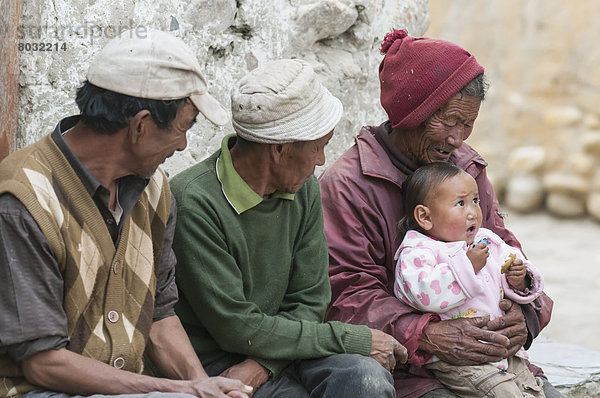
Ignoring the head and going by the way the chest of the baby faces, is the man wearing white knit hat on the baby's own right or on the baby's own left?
on the baby's own right

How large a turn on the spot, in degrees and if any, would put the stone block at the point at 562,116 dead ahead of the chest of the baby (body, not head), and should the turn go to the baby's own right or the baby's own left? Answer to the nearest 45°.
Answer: approximately 135° to the baby's own left

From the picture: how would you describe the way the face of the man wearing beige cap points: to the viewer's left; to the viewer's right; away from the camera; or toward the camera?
to the viewer's right

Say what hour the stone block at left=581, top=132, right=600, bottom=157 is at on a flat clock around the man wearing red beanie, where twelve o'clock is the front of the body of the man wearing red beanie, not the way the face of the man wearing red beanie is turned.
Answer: The stone block is roughly at 8 o'clock from the man wearing red beanie.

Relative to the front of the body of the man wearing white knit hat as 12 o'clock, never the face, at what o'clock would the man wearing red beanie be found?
The man wearing red beanie is roughly at 9 o'clock from the man wearing white knit hat.

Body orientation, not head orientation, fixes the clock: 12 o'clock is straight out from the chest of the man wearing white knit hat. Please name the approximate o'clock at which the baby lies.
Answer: The baby is roughly at 10 o'clock from the man wearing white knit hat.

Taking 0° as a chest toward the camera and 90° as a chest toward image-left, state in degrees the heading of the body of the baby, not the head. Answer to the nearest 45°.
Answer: approximately 315°

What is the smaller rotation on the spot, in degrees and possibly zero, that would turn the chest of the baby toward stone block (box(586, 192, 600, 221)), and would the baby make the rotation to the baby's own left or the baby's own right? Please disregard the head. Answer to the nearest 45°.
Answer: approximately 135° to the baby's own left

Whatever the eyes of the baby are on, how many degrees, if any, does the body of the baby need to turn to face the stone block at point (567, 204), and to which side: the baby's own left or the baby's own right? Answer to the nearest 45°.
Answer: approximately 135° to the baby's own left

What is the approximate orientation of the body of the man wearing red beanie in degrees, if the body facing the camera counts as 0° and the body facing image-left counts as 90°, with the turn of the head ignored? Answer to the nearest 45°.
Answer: approximately 315°

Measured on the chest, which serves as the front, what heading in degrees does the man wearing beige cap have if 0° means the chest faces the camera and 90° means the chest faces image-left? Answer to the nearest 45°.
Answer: approximately 315°

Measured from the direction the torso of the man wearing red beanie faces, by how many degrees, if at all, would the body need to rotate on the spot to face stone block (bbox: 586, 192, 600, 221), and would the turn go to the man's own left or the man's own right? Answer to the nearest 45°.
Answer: approximately 135° to the man's own left
